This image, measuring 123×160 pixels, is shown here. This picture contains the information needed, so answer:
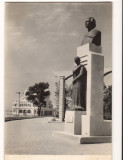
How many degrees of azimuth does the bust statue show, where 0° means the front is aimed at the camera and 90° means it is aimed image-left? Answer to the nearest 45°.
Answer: approximately 45°

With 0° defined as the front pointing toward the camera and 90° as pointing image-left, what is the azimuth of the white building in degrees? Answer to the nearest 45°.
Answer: approximately 0°
